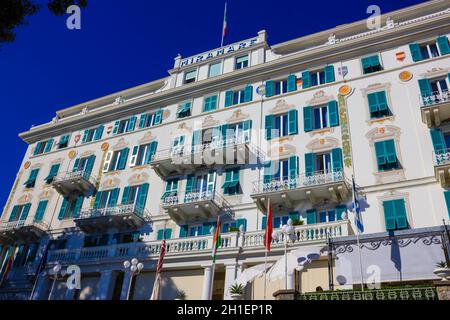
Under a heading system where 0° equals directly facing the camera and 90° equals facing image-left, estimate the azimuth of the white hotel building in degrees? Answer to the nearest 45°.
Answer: approximately 45°
